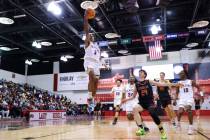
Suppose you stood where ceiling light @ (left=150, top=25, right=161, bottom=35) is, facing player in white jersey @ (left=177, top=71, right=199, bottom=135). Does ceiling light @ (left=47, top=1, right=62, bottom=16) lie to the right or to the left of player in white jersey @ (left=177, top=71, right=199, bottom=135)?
right

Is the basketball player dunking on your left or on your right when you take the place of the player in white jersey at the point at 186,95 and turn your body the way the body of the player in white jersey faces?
on your right

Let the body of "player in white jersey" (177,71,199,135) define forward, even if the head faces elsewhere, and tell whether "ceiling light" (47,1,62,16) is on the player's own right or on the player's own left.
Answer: on the player's own right

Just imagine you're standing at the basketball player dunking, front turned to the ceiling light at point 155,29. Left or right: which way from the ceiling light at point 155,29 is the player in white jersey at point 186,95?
right

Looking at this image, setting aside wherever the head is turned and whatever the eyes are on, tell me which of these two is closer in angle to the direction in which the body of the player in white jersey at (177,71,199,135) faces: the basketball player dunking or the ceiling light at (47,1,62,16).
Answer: the basketball player dunking

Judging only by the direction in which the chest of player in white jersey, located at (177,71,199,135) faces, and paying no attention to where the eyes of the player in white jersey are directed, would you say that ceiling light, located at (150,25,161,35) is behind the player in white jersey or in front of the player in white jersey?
behind

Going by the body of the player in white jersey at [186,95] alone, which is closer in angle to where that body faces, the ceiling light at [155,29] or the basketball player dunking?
the basketball player dunking
